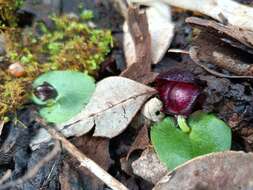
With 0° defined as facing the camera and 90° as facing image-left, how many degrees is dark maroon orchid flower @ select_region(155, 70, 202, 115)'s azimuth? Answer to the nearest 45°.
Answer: approximately 0°

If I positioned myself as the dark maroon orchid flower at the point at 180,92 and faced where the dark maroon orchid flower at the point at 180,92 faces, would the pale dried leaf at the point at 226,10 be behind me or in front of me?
behind

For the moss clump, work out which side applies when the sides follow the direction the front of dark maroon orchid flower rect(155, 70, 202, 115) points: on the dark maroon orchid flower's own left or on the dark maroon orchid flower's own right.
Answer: on the dark maroon orchid flower's own right

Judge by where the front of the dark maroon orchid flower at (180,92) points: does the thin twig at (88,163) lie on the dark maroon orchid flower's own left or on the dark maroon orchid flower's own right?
on the dark maroon orchid flower's own right
